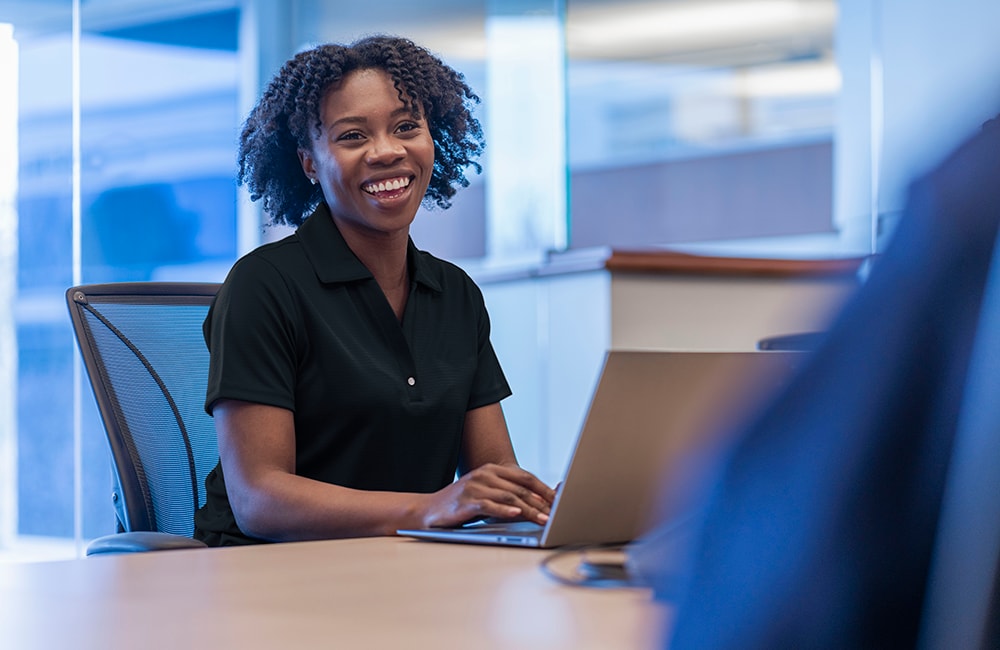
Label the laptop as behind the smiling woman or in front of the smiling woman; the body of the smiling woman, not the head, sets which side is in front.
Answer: in front

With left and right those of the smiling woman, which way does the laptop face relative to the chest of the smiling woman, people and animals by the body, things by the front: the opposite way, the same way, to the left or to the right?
the opposite way

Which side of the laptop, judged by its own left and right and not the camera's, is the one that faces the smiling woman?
front

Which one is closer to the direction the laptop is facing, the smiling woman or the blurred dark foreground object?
the smiling woman

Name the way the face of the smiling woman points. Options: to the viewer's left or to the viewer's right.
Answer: to the viewer's right

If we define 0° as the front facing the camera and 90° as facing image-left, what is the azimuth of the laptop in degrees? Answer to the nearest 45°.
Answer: approximately 135°
